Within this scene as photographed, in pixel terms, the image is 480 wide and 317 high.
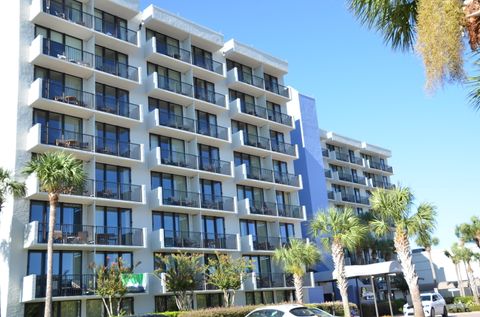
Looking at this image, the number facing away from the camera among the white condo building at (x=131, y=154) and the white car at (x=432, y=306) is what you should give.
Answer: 0

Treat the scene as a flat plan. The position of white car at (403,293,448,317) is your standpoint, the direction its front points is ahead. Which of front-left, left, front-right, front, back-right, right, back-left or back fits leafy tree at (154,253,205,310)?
front

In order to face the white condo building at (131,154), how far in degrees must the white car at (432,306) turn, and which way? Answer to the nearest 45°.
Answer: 0° — it already faces it

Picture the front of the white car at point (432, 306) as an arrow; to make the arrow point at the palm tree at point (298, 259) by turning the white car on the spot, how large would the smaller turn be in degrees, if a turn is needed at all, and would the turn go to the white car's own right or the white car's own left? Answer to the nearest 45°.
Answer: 0° — it already faces it

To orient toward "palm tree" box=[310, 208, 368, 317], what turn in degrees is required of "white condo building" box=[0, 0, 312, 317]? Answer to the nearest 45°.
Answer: approximately 45° to its left

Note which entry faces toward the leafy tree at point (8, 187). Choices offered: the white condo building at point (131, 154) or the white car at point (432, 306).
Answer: the white car

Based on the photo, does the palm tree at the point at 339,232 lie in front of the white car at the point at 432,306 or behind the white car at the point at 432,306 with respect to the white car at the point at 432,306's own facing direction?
in front

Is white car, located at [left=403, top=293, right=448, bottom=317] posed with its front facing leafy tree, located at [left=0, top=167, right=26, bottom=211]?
yes

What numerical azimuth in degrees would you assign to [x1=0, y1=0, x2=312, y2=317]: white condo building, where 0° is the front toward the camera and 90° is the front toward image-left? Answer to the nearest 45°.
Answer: approximately 315°

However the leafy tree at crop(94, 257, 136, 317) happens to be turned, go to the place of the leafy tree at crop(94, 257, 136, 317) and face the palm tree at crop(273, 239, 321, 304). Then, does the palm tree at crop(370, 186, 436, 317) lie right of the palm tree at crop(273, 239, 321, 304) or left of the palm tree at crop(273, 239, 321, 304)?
right

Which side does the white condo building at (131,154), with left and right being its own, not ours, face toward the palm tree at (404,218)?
front
